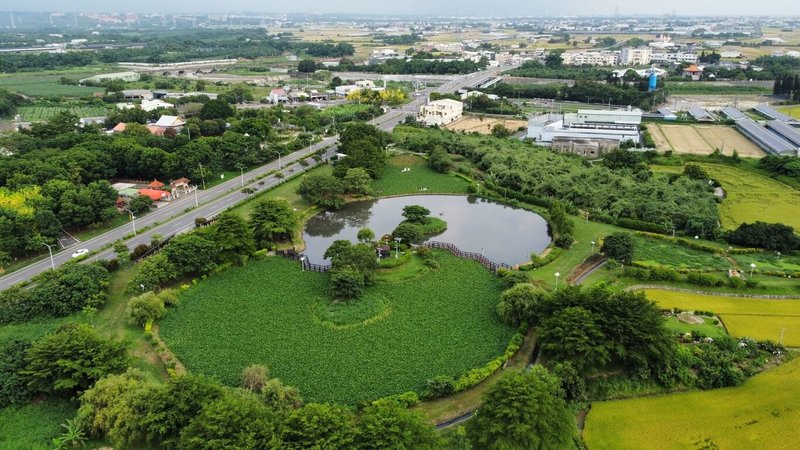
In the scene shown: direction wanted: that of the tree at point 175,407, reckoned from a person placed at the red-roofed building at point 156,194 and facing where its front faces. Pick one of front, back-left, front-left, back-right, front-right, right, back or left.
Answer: front-right

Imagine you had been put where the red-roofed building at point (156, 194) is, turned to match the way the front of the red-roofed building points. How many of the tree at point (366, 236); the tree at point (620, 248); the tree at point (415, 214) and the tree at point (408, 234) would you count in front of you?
4

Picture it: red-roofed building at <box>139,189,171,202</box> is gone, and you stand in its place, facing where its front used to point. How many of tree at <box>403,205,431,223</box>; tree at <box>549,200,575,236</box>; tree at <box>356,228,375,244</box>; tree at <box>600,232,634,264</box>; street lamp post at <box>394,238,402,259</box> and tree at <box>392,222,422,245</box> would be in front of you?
6

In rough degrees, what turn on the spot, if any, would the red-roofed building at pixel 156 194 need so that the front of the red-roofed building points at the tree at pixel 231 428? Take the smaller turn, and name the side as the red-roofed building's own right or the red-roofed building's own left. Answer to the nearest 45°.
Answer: approximately 45° to the red-roofed building's own right

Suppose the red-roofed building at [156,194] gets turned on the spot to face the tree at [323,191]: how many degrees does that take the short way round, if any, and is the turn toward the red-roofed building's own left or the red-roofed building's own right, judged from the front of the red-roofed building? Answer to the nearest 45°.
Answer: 0° — it already faces it

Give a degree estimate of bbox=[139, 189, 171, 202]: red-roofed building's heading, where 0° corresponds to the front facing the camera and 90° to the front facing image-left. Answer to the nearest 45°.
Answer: approximately 315°

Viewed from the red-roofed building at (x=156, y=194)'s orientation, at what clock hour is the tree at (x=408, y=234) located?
The tree is roughly at 12 o'clock from the red-roofed building.

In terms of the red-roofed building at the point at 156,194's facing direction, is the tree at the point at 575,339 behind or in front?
in front

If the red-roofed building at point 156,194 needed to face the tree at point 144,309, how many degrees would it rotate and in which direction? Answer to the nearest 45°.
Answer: approximately 45° to its right

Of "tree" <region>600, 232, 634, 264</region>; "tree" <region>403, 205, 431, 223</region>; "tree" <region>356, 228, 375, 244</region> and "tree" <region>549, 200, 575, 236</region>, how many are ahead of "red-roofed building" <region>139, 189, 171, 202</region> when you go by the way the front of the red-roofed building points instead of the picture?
4

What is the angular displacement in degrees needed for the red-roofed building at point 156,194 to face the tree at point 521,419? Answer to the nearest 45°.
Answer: approximately 45° to its right

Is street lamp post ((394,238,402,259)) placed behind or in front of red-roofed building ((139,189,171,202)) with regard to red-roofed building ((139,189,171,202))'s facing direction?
in front

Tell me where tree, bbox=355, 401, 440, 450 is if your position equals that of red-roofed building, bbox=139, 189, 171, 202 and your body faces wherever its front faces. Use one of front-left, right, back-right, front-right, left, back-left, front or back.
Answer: front-right

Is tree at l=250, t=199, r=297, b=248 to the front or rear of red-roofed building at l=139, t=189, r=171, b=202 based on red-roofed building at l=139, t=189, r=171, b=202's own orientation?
to the front

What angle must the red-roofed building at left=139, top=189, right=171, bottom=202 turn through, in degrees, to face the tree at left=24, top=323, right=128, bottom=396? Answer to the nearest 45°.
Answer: approximately 45° to its right

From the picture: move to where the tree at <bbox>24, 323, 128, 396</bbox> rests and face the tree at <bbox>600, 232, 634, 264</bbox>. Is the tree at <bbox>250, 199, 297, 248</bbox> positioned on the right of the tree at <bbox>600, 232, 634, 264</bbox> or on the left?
left
